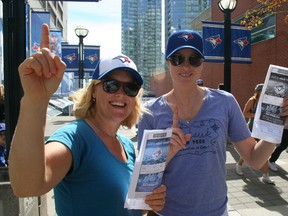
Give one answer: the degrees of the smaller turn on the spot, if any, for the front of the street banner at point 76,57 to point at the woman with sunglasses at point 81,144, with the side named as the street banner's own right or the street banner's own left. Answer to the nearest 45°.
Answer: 0° — it already faces them

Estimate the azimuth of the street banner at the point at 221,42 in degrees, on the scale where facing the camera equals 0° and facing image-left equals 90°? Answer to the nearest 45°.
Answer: approximately 0°

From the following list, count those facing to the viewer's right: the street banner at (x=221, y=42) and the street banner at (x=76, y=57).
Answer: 0

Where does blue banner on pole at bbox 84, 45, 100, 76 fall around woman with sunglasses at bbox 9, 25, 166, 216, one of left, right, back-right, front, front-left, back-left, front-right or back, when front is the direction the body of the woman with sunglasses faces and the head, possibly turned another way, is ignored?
back-left

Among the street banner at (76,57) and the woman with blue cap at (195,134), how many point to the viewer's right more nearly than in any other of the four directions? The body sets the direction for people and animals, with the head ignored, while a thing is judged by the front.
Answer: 0

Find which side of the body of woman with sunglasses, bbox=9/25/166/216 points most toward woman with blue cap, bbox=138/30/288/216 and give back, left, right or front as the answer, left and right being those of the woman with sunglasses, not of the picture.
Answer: left
